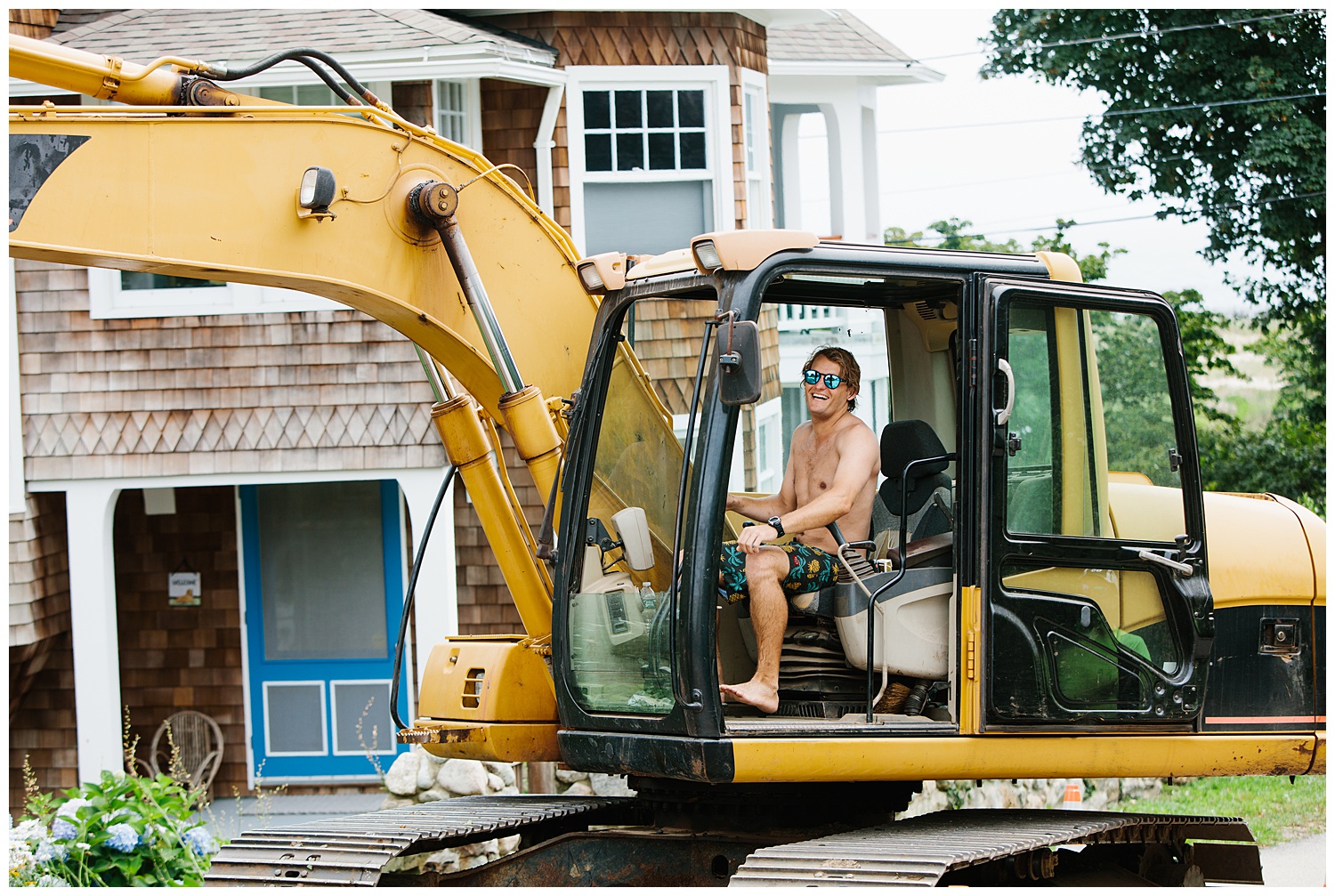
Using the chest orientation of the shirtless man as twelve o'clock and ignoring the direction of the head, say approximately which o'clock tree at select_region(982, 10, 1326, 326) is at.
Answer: The tree is roughly at 5 o'clock from the shirtless man.

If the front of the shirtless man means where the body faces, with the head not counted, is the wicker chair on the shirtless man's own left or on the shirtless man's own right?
on the shirtless man's own right

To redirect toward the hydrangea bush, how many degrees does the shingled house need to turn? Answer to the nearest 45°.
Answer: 0° — it already faces it

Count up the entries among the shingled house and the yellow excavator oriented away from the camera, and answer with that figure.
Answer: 0

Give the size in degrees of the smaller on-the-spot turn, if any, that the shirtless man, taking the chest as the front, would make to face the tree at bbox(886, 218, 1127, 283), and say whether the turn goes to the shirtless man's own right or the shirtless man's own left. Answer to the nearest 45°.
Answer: approximately 135° to the shirtless man's own right

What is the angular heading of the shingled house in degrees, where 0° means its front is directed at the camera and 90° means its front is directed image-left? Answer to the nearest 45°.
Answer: approximately 0°

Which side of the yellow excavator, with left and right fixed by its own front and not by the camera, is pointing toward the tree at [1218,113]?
back

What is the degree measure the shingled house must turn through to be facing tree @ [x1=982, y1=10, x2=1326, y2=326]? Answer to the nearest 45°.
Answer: approximately 135° to its left
